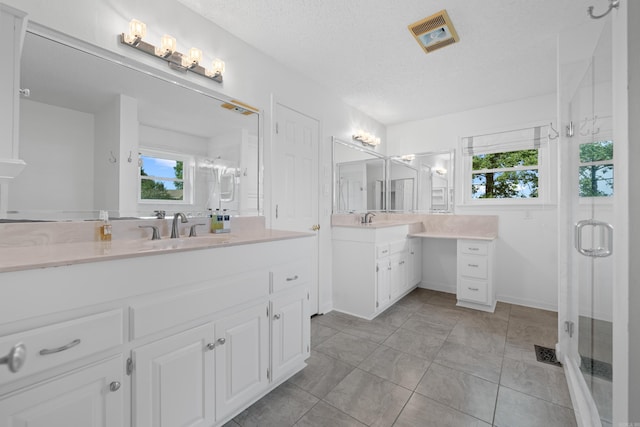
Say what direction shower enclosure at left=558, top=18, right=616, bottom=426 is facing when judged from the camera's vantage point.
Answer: facing to the left of the viewer

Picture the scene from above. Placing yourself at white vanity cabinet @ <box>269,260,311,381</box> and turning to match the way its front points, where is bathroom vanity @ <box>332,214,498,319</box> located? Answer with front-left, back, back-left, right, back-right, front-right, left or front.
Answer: left

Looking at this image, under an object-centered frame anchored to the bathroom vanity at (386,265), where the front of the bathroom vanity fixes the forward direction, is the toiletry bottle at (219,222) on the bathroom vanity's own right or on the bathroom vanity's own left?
on the bathroom vanity's own right

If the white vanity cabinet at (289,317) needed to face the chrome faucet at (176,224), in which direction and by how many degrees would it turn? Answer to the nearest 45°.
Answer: approximately 135° to its right

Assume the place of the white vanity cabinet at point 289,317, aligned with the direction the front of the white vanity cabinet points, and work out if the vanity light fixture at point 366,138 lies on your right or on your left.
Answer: on your left

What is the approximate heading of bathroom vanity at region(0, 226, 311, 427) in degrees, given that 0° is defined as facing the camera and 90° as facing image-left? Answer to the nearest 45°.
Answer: approximately 315°

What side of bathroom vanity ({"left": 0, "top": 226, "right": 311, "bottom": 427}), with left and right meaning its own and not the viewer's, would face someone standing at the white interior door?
left

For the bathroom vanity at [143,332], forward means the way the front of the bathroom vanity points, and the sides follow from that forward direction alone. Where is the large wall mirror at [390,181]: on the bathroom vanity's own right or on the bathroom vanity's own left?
on the bathroom vanity's own left

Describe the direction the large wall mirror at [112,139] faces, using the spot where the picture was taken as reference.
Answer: facing the viewer and to the right of the viewer

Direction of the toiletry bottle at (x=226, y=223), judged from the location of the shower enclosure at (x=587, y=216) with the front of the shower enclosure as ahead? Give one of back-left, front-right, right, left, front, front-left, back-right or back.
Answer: front-left

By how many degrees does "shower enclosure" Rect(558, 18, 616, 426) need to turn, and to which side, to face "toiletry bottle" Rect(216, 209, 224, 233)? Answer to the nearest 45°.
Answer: approximately 45° to its left
